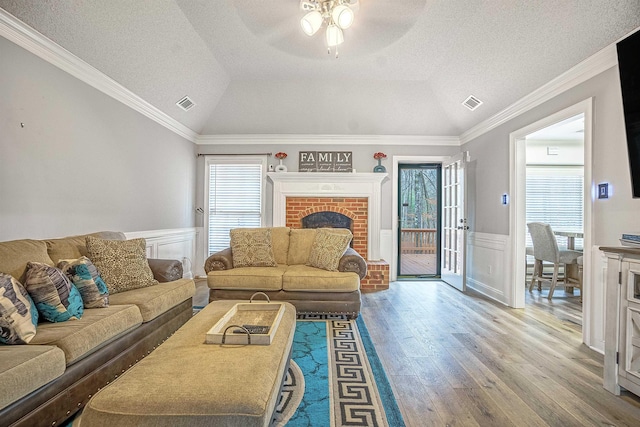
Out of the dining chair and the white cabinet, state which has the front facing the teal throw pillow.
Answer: the white cabinet

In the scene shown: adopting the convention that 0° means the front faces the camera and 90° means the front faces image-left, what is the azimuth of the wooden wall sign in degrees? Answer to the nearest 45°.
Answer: approximately 0°

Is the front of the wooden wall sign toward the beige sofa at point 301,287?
yes

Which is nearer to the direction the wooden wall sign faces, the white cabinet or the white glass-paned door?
the white cabinet

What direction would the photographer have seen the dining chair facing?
facing away from the viewer and to the right of the viewer

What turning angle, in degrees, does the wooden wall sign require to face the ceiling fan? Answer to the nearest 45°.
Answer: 0° — it already faces it

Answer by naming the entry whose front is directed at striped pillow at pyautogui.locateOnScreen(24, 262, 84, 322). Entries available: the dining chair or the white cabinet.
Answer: the white cabinet

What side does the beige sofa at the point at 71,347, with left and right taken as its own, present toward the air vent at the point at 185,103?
left

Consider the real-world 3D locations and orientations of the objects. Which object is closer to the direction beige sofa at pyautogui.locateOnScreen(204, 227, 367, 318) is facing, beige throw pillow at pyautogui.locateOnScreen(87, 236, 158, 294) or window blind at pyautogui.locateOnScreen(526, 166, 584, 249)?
the beige throw pillow
